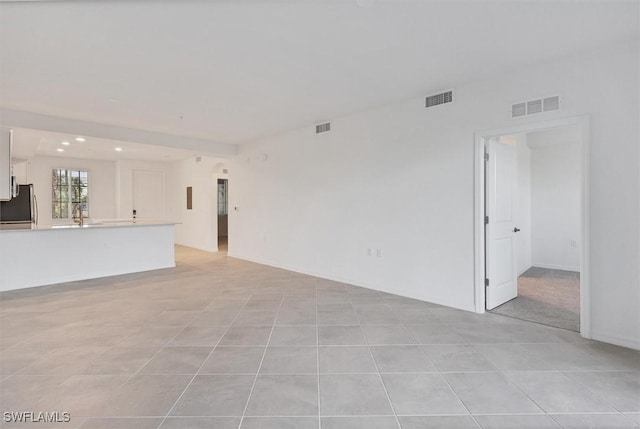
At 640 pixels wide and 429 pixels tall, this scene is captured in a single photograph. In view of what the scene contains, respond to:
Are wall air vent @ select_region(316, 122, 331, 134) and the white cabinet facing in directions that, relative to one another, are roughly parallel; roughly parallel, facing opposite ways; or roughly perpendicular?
roughly parallel, facing opposite ways

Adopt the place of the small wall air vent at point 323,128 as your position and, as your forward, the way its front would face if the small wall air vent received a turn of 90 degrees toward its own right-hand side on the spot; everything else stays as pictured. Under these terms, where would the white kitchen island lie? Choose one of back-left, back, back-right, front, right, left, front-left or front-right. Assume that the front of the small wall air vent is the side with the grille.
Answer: front-left

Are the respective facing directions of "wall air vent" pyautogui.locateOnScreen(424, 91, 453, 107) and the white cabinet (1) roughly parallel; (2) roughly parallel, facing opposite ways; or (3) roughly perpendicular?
roughly parallel, facing opposite ways

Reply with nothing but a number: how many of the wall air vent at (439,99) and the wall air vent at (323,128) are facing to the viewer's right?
0

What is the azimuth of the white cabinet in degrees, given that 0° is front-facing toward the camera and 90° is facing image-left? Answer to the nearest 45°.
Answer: approximately 270°

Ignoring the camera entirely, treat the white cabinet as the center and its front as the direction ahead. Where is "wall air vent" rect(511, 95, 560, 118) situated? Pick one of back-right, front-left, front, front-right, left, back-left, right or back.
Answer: front-right

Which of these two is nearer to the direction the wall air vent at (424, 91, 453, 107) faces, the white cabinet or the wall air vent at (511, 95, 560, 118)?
the white cabinet

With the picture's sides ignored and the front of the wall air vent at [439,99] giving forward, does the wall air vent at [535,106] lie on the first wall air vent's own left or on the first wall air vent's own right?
on the first wall air vent's own left

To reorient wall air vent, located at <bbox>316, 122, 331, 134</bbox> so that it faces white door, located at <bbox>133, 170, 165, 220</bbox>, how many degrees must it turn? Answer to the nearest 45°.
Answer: approximately 90° to its right

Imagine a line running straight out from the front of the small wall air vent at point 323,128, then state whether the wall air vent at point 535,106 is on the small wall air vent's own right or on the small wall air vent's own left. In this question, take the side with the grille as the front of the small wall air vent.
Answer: on the small wall air vent's own left

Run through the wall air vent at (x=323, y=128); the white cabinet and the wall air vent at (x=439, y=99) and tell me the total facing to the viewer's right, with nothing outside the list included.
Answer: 1

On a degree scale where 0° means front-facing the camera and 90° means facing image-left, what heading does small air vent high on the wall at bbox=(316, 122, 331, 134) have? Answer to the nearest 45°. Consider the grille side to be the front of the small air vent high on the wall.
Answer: approximately 45°

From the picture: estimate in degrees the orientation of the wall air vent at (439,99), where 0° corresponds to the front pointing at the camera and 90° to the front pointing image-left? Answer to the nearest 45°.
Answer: approximately 45°
